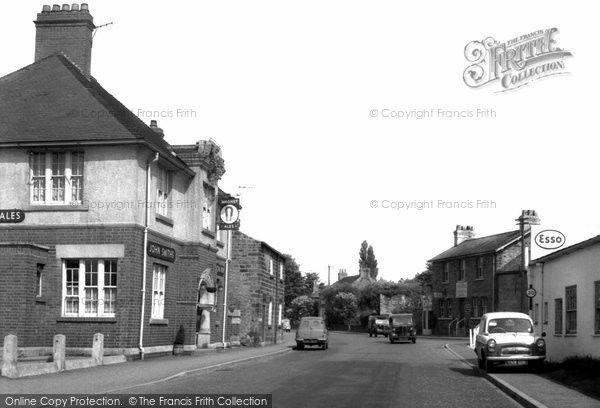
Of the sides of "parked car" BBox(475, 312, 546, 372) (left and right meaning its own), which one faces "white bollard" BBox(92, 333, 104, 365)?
right

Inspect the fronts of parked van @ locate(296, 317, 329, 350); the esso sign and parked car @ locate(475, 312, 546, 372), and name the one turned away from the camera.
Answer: parked van @ locate(296, 317, 329, 350)

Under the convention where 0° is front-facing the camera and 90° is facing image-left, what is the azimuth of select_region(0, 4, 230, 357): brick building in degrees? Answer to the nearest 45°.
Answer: approximately 270°

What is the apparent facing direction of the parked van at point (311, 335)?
away from the camera
